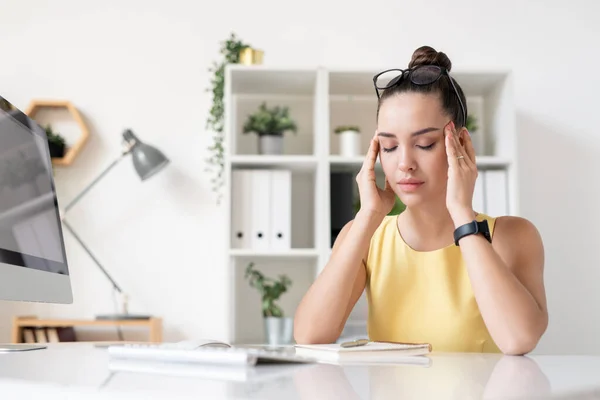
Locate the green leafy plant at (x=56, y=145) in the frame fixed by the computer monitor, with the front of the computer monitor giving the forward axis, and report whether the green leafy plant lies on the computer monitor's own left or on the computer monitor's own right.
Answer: on the computer monitor's own left

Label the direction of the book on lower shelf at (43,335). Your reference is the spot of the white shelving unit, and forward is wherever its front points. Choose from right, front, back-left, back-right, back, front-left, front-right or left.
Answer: right

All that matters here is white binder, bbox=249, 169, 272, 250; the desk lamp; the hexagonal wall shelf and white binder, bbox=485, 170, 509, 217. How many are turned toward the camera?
3

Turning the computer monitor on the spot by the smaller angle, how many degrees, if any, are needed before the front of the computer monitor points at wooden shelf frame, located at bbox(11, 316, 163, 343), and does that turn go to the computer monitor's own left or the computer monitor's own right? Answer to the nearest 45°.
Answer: approximately 135° to the computer monitor's own left

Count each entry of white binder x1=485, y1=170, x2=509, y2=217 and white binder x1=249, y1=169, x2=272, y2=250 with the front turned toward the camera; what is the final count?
2

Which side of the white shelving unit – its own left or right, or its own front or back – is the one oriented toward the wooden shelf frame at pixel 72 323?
right

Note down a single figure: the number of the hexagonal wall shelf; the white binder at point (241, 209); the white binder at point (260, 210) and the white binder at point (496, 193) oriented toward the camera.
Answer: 4

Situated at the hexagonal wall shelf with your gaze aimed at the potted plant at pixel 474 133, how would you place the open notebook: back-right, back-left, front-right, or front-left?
front-right

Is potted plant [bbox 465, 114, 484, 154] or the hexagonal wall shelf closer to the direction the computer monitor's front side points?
the potted plant

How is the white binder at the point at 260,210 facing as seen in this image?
toward the camera

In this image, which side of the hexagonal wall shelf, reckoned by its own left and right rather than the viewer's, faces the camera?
front

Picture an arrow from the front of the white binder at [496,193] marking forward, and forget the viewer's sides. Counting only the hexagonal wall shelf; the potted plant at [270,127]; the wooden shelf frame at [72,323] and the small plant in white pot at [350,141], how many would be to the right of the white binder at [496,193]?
4

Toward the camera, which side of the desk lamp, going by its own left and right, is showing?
right

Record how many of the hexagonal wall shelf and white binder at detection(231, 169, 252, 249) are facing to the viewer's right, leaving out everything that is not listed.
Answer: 0

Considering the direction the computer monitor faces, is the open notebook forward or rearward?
forward

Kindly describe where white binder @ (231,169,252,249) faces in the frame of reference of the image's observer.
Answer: facing the viewer

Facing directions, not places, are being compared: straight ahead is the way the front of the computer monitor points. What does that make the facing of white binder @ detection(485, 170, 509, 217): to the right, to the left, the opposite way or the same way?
to the right

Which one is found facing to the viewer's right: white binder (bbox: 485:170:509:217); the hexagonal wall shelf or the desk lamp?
the desk lamp

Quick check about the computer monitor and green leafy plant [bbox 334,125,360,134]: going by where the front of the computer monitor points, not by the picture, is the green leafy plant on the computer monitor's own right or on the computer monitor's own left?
on the computer monitor's own left

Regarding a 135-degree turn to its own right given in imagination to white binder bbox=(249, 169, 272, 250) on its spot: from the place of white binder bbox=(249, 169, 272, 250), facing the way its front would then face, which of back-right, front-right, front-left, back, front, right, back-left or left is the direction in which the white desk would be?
back-left

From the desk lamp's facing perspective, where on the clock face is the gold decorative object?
The gold decorative object is roughly at 1 o'clock from the desk lamp.
